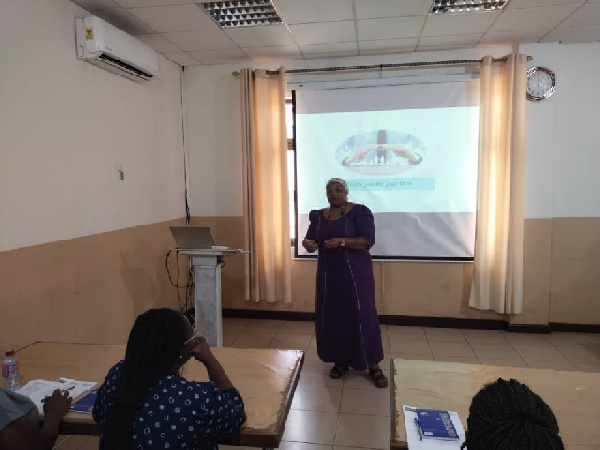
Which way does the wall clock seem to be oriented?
toward the camera

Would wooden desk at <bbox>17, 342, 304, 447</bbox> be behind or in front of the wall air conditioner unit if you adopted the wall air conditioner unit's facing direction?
in front

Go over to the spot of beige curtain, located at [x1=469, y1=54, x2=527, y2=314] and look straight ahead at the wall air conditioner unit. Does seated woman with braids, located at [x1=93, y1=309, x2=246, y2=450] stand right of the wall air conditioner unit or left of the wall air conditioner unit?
left

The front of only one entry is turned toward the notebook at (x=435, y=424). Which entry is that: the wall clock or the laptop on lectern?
the wall clock

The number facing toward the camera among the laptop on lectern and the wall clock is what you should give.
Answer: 1

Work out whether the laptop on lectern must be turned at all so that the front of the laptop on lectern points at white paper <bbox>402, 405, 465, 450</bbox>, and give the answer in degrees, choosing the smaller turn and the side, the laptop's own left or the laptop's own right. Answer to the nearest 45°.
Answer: approximately 180°

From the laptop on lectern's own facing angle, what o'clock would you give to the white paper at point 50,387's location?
The white paper is roughly at 7 o'clock from the laptop on lectern.

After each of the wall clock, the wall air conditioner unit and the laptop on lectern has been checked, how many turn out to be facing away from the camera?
1

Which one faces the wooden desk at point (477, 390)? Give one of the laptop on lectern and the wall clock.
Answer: the wall clock

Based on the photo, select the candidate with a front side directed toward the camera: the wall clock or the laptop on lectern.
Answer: the wall clock

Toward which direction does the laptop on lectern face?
away from the camera

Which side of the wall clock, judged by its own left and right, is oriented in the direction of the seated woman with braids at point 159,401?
front

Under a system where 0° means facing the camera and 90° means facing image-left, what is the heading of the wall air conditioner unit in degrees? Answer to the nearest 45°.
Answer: approximately 315°

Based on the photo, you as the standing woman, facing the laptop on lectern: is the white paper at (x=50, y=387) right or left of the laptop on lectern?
left

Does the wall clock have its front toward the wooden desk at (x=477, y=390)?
yes

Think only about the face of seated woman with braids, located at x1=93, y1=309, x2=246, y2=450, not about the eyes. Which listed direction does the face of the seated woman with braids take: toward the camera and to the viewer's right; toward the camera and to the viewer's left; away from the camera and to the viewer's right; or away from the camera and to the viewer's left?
away from the camera and to the viewer's right

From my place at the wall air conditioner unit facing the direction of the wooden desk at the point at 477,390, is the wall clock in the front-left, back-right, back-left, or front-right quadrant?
front-left

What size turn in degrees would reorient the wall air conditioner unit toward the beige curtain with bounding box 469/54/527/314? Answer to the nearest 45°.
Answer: approximately 45° to its left

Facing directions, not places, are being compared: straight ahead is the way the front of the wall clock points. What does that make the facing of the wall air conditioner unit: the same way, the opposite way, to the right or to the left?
to the left
